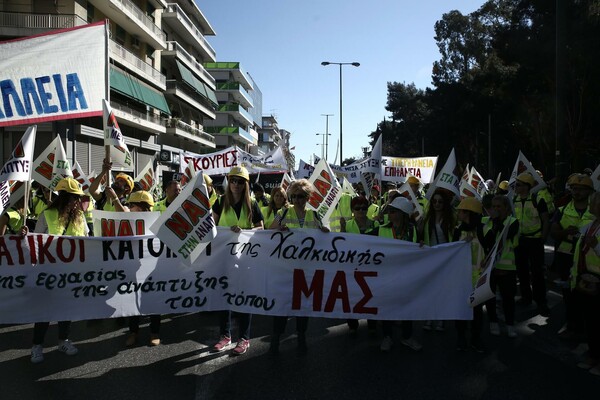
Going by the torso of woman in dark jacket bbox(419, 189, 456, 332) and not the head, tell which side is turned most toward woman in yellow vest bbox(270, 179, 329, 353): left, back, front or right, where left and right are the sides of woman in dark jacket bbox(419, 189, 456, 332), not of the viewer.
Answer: right

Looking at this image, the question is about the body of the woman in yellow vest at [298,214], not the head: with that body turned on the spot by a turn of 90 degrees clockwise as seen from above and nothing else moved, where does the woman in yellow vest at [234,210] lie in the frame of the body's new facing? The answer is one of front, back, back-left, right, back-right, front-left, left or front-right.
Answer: front

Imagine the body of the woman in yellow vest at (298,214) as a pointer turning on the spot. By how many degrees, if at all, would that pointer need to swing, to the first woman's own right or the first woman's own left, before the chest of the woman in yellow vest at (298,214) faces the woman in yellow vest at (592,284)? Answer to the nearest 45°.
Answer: approximately 90° to the first woman's own left

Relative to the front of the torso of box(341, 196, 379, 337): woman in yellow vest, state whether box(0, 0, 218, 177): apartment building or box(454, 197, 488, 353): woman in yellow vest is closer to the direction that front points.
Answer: the woman in yellow vest

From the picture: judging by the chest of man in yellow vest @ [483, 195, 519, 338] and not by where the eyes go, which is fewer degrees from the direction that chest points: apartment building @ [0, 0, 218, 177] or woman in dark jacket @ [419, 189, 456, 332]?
the woman in dark jacket

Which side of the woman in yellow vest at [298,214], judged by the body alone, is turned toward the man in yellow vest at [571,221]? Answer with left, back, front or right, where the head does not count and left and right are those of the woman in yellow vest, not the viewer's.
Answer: left

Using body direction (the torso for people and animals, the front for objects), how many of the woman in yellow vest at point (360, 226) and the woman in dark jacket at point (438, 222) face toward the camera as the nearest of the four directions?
2

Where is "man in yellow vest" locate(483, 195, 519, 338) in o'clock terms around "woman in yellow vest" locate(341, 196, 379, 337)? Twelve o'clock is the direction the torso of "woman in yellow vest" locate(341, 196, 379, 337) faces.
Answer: "man in yellow vest" locate(483, 195, 519, 338) is roughly at 9 o'clock from "woman in yellow vest" locate(341, 196, 379, 337).

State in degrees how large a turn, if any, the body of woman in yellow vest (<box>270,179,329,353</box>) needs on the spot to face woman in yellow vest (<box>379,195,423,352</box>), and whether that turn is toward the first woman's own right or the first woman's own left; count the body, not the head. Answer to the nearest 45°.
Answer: approximately 90° to the first woman's own left

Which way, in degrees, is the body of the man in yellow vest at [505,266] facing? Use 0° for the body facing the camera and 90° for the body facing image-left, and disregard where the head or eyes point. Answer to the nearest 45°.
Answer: approximately 45°

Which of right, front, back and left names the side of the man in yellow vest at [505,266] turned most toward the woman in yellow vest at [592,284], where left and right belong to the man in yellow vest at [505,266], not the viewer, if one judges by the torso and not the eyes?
left

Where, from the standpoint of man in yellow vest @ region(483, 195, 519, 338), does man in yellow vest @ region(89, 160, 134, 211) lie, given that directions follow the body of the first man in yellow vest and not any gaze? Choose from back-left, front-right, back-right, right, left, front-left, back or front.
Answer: front-right

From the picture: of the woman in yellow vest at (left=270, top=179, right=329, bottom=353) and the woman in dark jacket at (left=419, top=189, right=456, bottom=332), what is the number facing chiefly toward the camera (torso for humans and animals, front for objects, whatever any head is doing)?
2

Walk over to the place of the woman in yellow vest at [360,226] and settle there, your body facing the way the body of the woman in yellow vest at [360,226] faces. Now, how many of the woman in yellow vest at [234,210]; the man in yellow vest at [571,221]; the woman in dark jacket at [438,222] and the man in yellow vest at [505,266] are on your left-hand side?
3

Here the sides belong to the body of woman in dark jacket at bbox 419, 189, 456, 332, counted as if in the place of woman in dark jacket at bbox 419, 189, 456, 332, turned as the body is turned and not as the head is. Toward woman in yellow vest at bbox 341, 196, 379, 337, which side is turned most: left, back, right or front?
right
